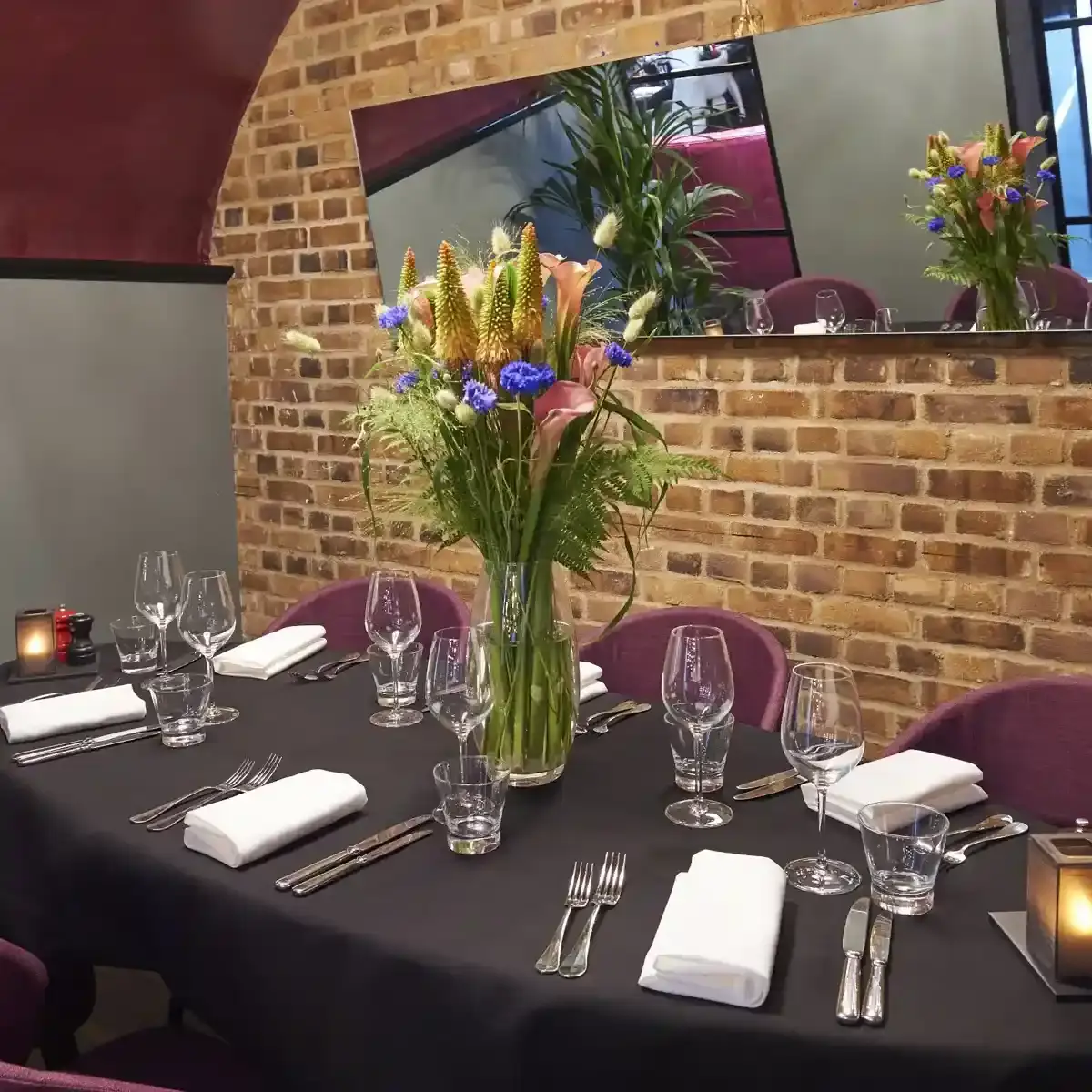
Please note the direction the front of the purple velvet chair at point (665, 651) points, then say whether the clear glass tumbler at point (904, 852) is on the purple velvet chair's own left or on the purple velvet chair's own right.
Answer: on the purple velvet chair's own left

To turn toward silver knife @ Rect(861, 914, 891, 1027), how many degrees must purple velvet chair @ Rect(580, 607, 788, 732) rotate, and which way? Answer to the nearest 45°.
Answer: approximately 45° to its left

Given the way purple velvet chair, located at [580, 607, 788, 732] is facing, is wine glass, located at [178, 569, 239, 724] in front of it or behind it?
in front

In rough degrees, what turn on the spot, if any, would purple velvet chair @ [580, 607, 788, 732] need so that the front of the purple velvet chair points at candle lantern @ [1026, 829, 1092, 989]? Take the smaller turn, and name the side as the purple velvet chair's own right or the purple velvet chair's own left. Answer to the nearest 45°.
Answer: approximately 45° to the purple velvet chair's own left

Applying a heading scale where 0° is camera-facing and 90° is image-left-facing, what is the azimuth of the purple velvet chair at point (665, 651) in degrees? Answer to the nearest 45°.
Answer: approximately 45°
